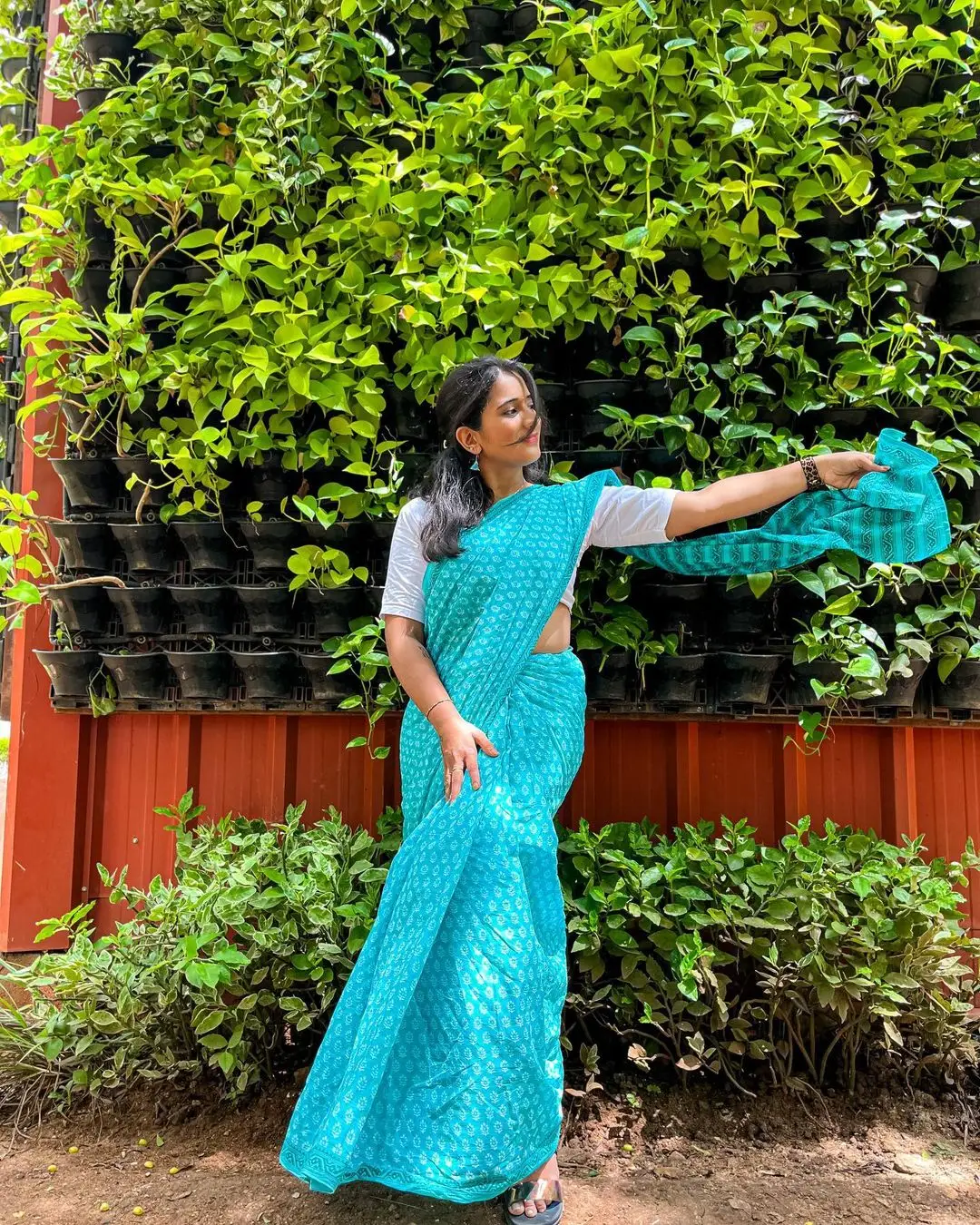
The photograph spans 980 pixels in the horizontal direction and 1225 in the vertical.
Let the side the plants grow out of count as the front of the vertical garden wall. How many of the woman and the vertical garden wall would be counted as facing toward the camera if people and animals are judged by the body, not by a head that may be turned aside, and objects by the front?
2

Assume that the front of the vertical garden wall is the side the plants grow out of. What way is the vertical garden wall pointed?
toward the camera

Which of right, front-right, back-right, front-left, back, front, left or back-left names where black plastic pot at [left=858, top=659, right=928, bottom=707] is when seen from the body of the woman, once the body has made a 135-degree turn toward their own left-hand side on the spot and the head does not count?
front

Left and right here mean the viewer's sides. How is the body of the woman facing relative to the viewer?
facing the viewer

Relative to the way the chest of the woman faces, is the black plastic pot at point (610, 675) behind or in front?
behind
